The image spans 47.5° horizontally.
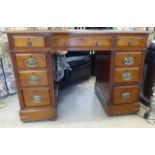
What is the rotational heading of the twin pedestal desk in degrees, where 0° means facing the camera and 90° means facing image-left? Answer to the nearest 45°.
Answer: approximately 0°
